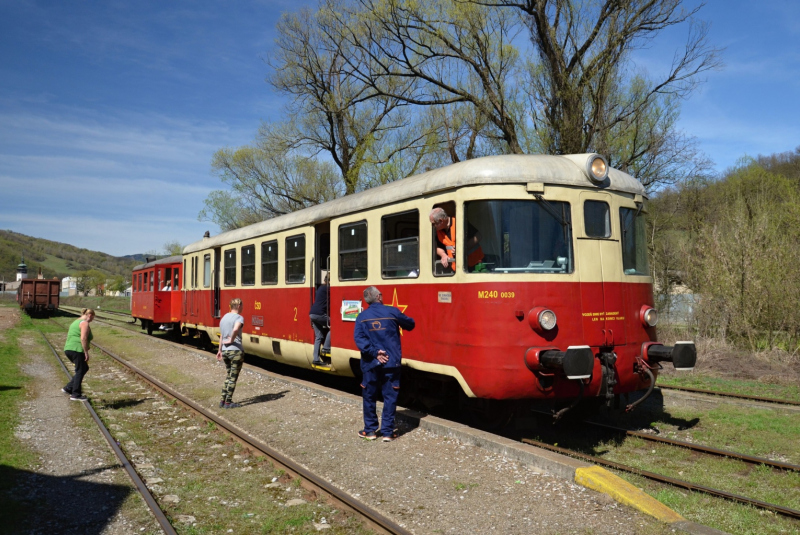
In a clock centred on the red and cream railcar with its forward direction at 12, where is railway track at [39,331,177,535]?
The railway track is roughly at 2 o'clock from the red and cream railcar.

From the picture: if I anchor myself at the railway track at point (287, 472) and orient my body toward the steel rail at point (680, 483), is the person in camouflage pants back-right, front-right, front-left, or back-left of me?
back-left

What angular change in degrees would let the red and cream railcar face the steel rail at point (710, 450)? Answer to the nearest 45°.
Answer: approximately 45° to its left

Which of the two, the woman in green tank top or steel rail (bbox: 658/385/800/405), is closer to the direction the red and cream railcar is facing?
the steel rail

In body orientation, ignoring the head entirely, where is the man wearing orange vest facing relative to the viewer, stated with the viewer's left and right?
facing the viewer and to the left of the viewer

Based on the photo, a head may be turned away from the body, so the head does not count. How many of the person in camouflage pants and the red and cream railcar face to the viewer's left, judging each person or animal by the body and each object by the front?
0

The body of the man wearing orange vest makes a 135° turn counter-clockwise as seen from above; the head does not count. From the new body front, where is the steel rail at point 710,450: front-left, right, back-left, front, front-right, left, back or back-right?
front

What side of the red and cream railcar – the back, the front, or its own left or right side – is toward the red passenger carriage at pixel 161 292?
back

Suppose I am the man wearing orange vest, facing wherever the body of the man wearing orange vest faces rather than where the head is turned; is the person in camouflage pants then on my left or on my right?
on my right

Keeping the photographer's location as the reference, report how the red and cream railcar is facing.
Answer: facing the viewer and to the right of the viewer

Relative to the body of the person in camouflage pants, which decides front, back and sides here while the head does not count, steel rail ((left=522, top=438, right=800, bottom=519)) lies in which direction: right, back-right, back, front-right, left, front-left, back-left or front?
right

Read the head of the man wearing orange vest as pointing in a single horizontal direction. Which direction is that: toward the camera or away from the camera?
toward the camera
